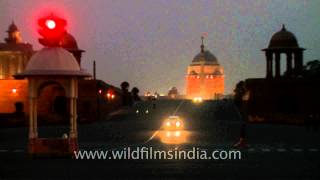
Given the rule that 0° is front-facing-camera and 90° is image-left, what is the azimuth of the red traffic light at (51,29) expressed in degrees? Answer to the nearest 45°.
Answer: approximately 0°
